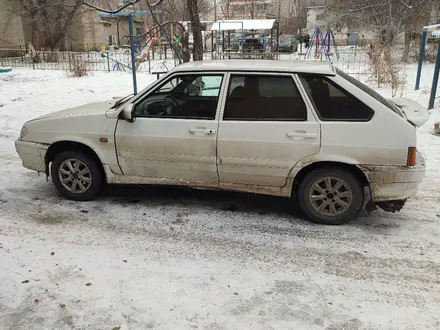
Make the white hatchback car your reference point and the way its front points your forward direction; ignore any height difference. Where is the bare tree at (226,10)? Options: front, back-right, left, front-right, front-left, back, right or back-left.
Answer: right

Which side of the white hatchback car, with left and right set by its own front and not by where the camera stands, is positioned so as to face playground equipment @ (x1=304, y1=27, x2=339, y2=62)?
right

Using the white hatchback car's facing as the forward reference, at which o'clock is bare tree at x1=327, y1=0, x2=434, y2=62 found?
The bare tree is roughly at 4 o'clock from the white hatchback car.

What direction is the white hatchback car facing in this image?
to the viewer's left

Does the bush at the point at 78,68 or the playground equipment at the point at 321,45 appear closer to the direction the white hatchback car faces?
the bush

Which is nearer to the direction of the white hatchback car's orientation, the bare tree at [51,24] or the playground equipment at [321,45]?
the bare tree

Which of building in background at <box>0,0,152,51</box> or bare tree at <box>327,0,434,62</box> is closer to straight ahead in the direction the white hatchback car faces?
the building in background

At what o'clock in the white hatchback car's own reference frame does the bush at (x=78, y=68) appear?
The bush is roughly at 2 o'clock from the white hatchback car.

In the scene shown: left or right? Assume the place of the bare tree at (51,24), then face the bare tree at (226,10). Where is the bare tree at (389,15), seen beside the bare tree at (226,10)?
right

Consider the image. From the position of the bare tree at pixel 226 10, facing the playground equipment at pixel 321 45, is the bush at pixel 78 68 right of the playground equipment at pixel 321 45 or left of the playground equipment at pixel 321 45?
right

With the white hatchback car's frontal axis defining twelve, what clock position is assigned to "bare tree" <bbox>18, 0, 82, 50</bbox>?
The bare tree is roughly at 2 o'clock from the white hatchback car.
